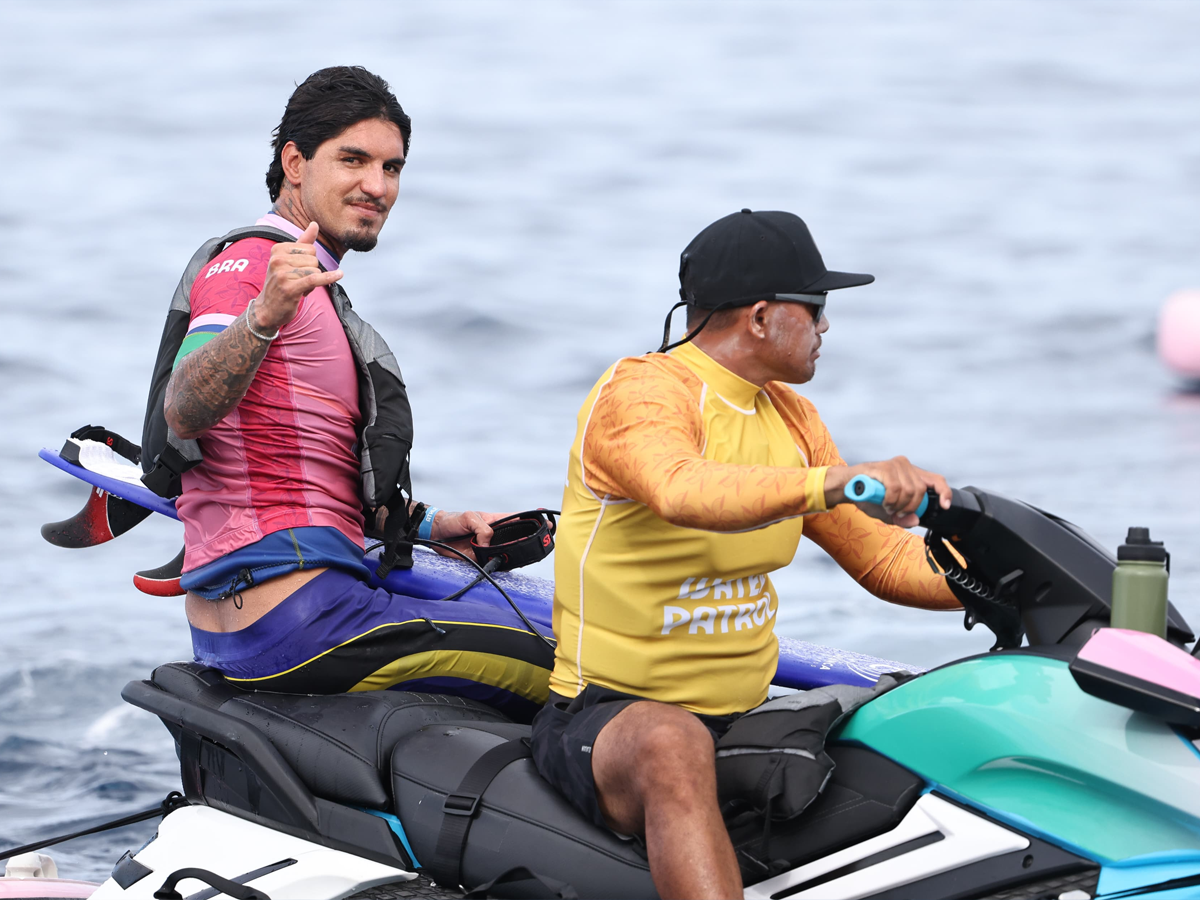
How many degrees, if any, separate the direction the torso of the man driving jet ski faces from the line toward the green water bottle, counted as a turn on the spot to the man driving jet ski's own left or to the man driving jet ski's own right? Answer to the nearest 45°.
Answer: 0° — they already face it

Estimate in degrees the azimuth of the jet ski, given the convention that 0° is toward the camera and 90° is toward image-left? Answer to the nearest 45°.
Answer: approximately 270°

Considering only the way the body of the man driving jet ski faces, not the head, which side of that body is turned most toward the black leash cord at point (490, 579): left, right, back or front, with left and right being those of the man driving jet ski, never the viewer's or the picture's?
back
